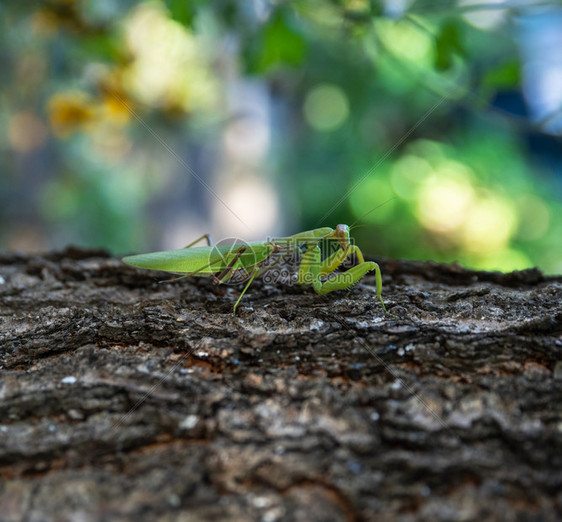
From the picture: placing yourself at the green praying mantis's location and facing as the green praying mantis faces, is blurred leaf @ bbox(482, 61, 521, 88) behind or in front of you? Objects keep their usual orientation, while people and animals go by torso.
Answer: in front

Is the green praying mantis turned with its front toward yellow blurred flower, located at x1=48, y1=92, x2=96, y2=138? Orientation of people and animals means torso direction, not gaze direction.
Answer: no

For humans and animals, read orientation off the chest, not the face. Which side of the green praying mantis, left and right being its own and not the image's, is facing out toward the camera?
right
